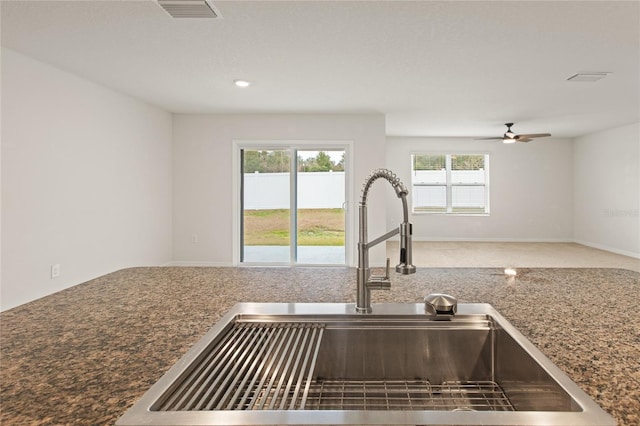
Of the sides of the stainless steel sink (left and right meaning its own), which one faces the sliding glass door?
back

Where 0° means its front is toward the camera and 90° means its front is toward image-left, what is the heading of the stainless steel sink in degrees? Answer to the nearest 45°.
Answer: approximately 0°

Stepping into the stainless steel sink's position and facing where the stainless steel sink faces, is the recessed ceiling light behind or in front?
behind

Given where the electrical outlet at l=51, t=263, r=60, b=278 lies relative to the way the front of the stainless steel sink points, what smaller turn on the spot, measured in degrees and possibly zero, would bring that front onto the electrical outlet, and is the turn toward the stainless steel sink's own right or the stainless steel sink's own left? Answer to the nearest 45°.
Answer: approximately 135° to the stainless steel sink's own right

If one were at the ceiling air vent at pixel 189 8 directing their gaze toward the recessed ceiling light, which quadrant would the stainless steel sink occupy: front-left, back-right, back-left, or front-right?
back-right

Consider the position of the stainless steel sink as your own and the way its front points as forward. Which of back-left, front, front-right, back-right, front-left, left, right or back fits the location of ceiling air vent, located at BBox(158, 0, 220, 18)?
back-right

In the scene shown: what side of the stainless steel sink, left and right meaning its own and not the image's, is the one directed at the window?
back
